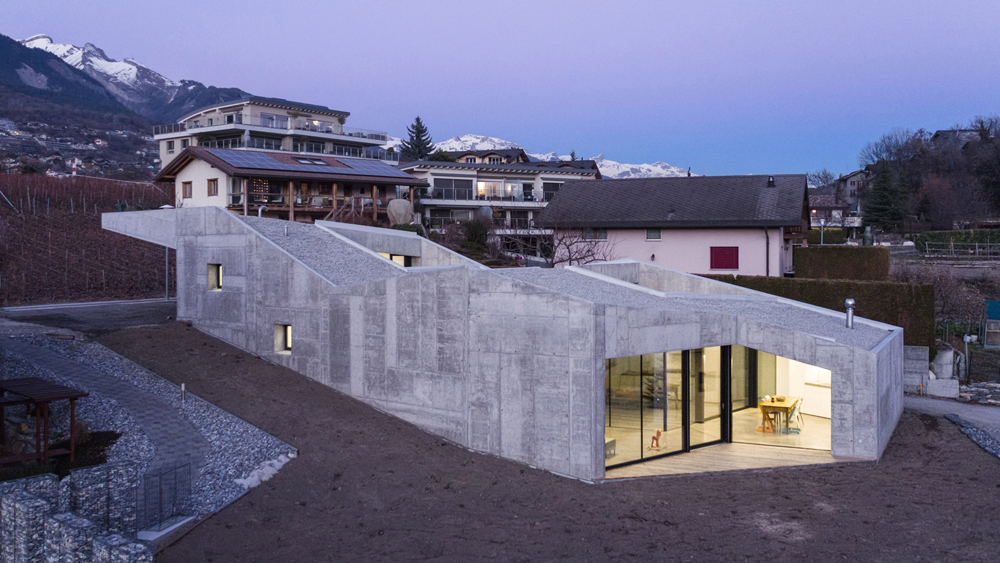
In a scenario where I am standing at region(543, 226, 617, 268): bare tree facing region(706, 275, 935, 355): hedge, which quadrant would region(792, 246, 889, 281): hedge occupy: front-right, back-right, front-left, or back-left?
front-left

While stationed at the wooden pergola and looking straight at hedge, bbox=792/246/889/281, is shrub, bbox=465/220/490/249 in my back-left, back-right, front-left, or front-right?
front-left

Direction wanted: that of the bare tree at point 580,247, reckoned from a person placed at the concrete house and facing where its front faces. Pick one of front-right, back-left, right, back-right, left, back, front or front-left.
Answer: back-left

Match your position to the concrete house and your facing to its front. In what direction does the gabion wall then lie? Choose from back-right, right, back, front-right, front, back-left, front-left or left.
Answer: right

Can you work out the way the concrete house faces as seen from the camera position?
facing the viewer and to the right of the viewer

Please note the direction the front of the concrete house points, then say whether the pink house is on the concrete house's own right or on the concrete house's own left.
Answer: on the concrete house's own left

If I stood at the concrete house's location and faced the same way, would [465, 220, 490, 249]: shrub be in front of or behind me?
behind

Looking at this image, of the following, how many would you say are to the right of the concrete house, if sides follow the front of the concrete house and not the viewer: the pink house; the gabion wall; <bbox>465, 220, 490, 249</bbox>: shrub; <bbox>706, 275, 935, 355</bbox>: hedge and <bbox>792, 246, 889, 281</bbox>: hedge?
1

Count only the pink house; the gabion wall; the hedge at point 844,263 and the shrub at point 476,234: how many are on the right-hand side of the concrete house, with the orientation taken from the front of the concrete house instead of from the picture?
1

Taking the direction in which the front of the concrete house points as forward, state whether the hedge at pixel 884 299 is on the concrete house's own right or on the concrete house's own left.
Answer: on the concrete house's own left

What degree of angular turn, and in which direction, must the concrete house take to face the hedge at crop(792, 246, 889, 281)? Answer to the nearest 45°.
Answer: approximately 90° to its left
